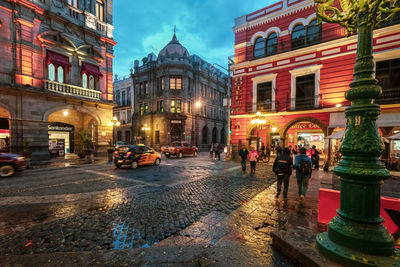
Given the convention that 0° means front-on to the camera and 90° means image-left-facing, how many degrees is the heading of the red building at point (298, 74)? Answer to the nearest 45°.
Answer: approximately 45°

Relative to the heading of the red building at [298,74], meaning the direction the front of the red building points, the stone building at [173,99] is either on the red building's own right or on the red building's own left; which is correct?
on the red building's own right

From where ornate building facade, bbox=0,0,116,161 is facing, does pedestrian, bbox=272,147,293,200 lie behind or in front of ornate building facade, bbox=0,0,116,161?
in front

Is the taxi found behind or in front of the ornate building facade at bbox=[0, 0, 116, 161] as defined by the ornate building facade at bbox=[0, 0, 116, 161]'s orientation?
in front

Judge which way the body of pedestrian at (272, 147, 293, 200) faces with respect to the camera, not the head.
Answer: away from the camera

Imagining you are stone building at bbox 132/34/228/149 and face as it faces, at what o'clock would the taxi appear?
The taxi is roughly at 12 o'clock from the stone building.

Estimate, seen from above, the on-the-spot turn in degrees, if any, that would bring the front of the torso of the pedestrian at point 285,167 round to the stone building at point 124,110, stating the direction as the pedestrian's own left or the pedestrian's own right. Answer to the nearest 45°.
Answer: approximately 45° to the pedestrian's own left

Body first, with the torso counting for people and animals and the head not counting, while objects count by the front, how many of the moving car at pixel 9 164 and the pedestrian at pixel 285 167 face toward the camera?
0

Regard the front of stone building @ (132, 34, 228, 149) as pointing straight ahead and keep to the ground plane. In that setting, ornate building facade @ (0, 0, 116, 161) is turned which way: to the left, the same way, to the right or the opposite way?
to the left

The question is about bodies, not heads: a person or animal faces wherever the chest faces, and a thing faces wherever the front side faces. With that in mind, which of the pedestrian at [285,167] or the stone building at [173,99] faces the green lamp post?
the stone building
